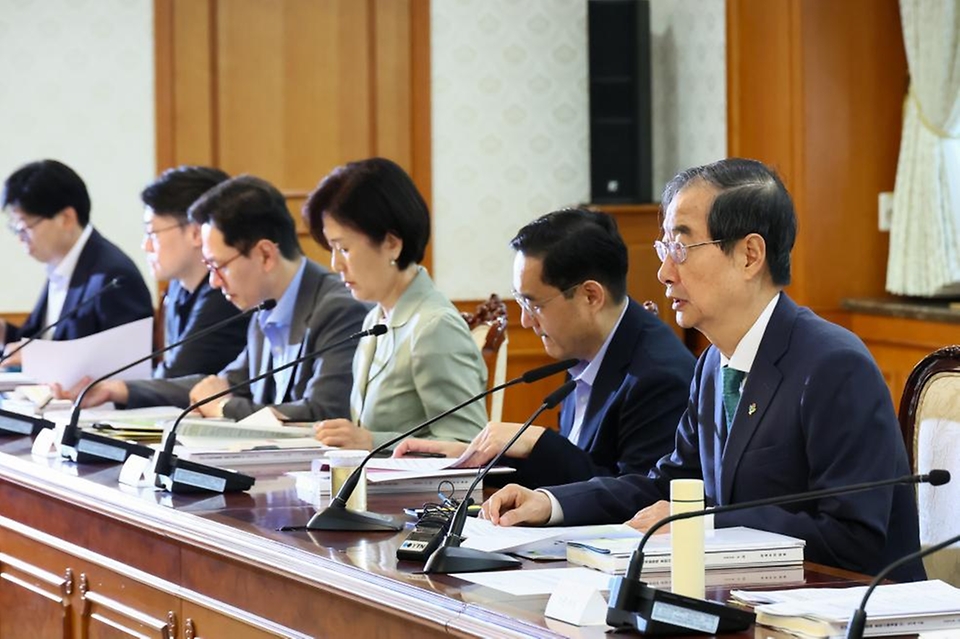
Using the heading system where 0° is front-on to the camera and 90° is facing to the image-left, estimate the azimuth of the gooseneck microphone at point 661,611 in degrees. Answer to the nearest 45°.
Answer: approximately 270°

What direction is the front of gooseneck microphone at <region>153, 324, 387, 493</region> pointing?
to the viewer's right

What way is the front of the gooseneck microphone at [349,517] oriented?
to the viewer's right

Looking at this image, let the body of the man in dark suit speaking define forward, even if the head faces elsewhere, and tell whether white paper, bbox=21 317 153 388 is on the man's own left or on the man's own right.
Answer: on the man's own right

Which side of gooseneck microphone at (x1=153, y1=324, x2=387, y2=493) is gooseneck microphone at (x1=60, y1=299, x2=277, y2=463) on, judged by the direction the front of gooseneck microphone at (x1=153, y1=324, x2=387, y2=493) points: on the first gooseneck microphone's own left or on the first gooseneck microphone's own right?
on the first gooseneck microphone's own left

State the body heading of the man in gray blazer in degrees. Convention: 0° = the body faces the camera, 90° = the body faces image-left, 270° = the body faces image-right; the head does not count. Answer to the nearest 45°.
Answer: approximately 45°

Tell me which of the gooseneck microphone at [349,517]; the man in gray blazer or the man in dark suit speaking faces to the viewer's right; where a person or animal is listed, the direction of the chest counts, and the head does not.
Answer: the gooseneck microphone

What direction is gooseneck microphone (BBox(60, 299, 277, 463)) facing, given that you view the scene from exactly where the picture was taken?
facing to the right of the viewer

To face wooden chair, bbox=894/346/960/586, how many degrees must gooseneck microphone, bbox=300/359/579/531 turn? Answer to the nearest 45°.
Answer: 0° — it already faces it
